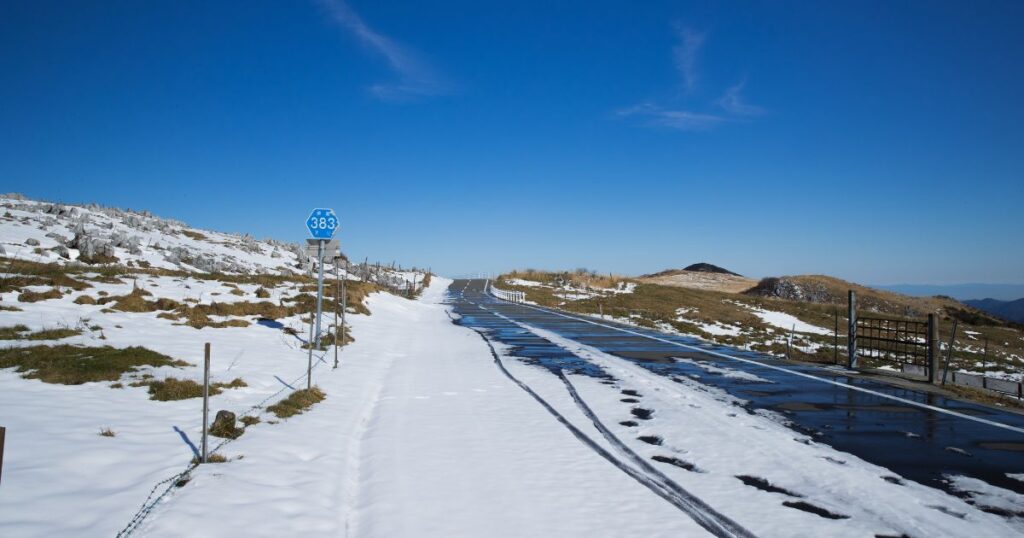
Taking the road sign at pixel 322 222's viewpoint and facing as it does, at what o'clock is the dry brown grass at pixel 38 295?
The dry brown grass is roughly at 4 o'clock from the road sign.

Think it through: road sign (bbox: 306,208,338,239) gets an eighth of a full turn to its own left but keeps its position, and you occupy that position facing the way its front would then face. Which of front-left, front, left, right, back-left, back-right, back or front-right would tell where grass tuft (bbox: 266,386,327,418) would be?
front-right

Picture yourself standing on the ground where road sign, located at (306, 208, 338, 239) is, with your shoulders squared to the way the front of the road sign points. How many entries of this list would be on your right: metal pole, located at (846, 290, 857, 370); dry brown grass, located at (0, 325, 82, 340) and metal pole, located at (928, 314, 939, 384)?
1

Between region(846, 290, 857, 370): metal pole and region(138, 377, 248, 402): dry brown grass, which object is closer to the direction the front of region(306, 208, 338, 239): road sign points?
the dry brown grass

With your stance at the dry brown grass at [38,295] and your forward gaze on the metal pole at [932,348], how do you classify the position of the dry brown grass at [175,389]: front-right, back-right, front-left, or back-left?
front-right

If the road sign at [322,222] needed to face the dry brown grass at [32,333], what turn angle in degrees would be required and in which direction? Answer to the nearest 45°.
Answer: approximately 90° to its right

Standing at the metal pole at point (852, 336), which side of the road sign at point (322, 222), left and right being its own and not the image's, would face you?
left

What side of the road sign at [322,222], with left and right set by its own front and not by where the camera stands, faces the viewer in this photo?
front

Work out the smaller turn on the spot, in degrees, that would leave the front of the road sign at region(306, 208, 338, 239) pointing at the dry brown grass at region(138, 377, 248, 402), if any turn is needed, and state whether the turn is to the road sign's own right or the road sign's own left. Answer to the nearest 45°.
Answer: approximately 45° to the road sign's own right

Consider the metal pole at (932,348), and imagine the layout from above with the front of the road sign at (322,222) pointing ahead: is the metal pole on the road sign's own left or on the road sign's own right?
on the road sign's own left

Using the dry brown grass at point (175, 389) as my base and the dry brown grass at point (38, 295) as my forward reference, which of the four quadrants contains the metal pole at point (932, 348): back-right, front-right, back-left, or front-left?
back-right

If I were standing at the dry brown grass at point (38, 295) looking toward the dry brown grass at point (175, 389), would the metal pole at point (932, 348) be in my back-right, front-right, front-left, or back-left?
front-left
